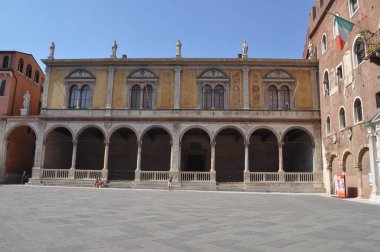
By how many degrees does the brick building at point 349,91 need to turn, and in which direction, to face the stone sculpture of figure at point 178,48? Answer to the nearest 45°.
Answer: approximately 45° to its right

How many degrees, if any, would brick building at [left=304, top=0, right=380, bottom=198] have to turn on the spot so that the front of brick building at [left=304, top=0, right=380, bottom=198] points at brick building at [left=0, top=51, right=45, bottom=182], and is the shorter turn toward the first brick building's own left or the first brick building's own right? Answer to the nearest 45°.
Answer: approximately 45° to the first brick building's own right

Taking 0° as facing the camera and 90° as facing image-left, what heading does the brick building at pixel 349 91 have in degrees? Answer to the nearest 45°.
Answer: approximately 45°
